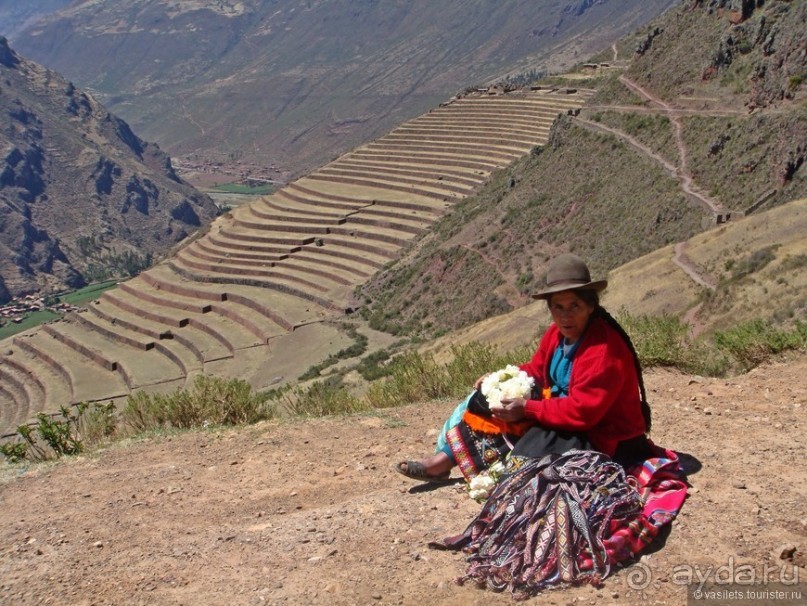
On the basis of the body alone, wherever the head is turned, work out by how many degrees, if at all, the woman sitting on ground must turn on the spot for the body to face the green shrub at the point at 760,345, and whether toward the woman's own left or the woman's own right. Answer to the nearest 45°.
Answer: approximately 180°

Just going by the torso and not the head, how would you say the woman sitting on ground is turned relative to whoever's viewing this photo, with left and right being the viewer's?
facing the viewer and to the left of the viewer

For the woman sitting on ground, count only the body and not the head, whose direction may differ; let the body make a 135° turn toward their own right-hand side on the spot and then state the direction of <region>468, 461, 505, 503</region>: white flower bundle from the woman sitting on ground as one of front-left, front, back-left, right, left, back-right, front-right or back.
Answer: left

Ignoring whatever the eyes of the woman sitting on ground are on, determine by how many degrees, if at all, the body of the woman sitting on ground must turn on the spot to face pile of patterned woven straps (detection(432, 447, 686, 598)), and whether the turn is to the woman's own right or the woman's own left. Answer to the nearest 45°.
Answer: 0° — they already face it

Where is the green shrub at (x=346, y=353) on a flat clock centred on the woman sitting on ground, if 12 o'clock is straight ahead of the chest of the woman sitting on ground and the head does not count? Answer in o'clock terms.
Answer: The green shrub is roughly at 4 o'clock from the woman sitting on ground.

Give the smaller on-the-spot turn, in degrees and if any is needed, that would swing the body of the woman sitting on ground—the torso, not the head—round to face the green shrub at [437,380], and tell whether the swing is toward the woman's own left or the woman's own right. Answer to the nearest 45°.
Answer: approximately 135° to the woman's own right

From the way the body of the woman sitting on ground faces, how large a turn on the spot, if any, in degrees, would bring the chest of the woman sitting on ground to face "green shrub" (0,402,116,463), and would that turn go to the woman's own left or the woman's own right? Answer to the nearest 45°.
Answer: approximately 90° to the woman's own right

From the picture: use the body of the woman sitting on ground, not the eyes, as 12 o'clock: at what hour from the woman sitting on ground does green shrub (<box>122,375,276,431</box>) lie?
The green shrub is roughly at 3 o'clock from the woman sitting on ground.
